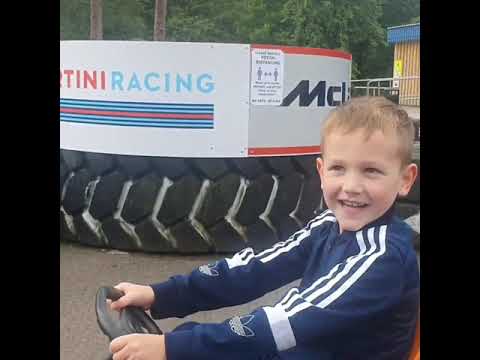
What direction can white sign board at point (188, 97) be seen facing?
toward the camera

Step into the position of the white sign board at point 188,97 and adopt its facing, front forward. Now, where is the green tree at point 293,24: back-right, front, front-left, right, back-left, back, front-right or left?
back

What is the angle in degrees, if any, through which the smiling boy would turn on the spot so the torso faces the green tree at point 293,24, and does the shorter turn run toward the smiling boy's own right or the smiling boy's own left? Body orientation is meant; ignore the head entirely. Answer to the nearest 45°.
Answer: approximately 135° to the smiling boy's own right

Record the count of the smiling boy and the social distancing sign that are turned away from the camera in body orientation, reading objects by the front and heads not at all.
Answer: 0

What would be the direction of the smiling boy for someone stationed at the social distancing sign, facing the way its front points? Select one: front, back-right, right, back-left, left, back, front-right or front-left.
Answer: front

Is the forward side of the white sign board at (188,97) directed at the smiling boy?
yes

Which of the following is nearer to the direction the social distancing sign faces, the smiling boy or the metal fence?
the smiling boy

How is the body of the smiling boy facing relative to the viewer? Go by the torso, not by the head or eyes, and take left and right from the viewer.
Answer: facing the viewer and to the left of the viewer

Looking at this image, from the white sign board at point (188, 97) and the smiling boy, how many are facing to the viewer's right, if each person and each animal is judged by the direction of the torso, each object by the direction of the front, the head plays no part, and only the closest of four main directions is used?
0

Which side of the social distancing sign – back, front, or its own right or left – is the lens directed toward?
front

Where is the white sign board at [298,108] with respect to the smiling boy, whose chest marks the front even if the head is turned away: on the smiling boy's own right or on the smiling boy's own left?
on the smiling boy's own right
